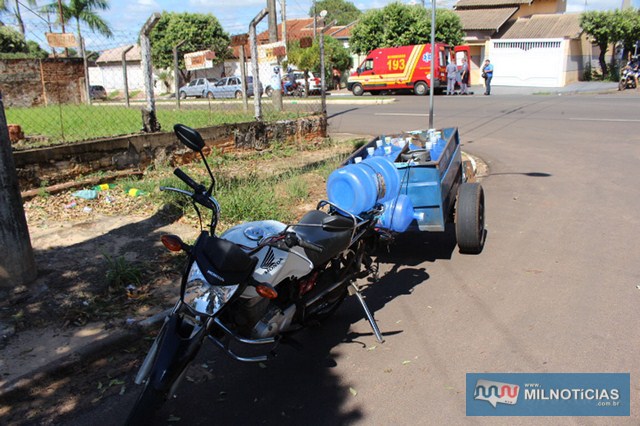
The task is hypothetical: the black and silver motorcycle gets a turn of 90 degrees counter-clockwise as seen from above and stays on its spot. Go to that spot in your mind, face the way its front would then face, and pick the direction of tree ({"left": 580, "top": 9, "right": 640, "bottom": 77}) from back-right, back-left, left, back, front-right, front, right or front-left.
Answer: left

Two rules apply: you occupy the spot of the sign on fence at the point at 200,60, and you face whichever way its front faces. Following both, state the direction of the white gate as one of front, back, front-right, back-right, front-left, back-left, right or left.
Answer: back-left

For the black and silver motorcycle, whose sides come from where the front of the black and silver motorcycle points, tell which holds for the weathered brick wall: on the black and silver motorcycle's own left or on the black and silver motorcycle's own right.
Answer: on the black and silver motorcycle's own right

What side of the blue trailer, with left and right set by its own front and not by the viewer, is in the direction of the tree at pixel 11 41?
right

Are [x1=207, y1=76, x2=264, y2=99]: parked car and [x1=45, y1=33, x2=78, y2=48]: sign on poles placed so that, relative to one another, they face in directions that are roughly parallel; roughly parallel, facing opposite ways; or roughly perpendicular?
roughly perpendicular

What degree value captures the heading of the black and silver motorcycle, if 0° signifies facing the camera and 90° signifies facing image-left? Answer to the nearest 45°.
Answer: approximately 45°

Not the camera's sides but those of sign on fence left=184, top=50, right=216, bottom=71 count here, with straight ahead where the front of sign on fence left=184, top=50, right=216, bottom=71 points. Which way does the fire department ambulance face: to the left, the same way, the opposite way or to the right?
to the right

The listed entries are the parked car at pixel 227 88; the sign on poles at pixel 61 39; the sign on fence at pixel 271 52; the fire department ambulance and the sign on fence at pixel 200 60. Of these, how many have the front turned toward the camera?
3

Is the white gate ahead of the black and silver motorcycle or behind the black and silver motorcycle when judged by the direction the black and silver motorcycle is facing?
behind

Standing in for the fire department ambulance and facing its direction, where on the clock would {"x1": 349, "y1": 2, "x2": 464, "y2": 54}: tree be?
The tree is roughly at 3 o'clock from the fire department ambulance.

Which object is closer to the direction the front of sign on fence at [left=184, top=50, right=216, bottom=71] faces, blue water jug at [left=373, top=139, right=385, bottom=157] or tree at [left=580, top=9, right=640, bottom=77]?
the blue water jug

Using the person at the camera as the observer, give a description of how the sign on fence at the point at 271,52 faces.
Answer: facing the viewer

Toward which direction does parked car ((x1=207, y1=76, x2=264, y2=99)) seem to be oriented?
to the viewer's left

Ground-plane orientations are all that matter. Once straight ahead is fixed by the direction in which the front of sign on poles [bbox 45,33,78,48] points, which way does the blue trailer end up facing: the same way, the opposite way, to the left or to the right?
to the right

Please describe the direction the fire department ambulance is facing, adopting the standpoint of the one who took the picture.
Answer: facing to the left of the viewer

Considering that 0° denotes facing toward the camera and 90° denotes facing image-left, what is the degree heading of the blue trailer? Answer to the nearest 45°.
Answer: approximately 45°
